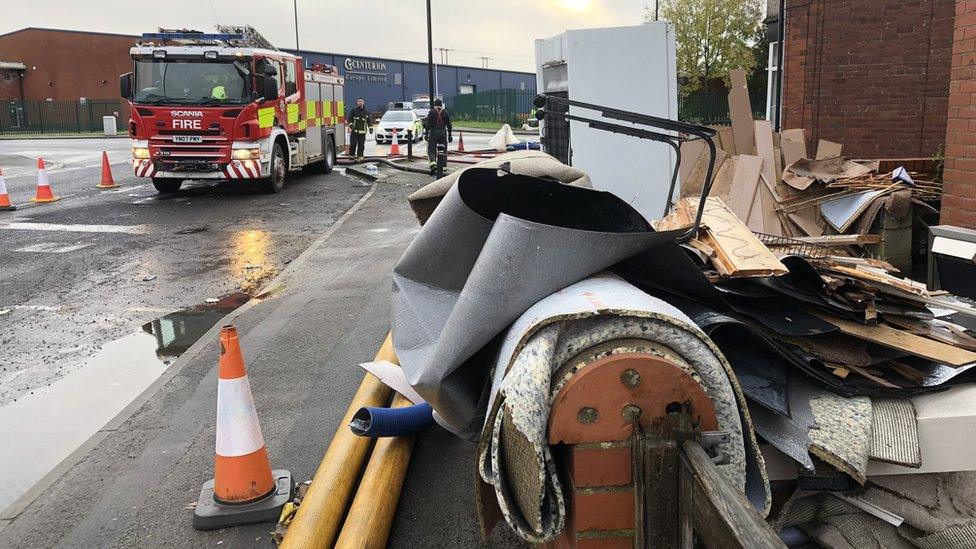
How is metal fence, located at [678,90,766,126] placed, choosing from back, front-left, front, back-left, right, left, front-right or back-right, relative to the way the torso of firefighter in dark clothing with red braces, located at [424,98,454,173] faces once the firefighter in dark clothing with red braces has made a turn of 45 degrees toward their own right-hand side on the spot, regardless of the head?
front

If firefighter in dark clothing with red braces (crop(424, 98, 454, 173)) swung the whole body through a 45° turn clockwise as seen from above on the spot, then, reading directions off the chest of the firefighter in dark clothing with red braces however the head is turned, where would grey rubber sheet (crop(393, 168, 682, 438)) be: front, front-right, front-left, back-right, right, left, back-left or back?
back-right

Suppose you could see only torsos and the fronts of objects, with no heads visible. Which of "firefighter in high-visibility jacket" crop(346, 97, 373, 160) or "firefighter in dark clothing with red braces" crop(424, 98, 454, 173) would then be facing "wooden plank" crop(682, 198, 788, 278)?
"firefighter in high-visibility jacket" crop(346, 97, 373, 160)

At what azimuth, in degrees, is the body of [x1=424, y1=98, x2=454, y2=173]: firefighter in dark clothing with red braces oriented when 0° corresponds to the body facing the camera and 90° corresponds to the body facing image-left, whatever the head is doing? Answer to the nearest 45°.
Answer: approximately 180°

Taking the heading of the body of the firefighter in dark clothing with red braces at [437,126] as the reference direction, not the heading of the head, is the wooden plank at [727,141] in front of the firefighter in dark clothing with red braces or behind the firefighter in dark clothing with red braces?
behind

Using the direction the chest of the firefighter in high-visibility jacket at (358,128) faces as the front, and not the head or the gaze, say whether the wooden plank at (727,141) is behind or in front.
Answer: in front

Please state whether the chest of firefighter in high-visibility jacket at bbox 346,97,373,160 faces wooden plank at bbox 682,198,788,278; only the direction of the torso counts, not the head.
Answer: yes

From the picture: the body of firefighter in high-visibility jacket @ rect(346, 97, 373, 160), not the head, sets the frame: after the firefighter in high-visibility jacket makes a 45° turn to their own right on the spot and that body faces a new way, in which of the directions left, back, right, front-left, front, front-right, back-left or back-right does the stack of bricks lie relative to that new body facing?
front-left

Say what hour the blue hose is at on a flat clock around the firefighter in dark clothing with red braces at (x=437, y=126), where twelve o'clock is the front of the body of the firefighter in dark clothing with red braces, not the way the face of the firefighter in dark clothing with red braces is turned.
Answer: The blue hose is roughly at 6 o'clock from the firefighter in dark clothing with red braces.

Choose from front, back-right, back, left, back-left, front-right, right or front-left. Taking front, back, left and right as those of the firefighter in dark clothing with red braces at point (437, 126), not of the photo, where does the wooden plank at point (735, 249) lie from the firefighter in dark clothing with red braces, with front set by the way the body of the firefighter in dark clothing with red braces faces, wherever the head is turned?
back

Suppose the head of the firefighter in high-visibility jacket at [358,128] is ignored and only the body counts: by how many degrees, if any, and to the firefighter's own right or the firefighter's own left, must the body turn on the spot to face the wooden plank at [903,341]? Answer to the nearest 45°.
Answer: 0° — they already face it

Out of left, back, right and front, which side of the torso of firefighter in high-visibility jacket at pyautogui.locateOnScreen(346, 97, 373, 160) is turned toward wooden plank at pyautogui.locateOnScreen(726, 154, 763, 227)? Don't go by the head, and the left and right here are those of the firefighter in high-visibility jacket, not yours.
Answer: front

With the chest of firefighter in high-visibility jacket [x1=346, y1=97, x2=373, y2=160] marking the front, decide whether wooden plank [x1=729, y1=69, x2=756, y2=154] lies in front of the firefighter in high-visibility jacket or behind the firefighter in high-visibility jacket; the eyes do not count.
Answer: in front

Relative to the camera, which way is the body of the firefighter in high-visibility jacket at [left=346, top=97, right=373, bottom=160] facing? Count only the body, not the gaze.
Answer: toward the camera

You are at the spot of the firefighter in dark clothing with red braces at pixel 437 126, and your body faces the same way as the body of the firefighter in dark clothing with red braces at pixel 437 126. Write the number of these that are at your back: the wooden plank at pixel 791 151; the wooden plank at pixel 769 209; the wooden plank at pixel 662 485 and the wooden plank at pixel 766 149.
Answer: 4

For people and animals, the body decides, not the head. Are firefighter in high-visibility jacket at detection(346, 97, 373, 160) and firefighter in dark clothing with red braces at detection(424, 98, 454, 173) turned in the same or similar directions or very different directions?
very different directions

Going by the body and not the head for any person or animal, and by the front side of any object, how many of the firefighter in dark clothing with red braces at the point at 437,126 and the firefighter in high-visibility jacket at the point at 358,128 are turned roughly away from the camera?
1
